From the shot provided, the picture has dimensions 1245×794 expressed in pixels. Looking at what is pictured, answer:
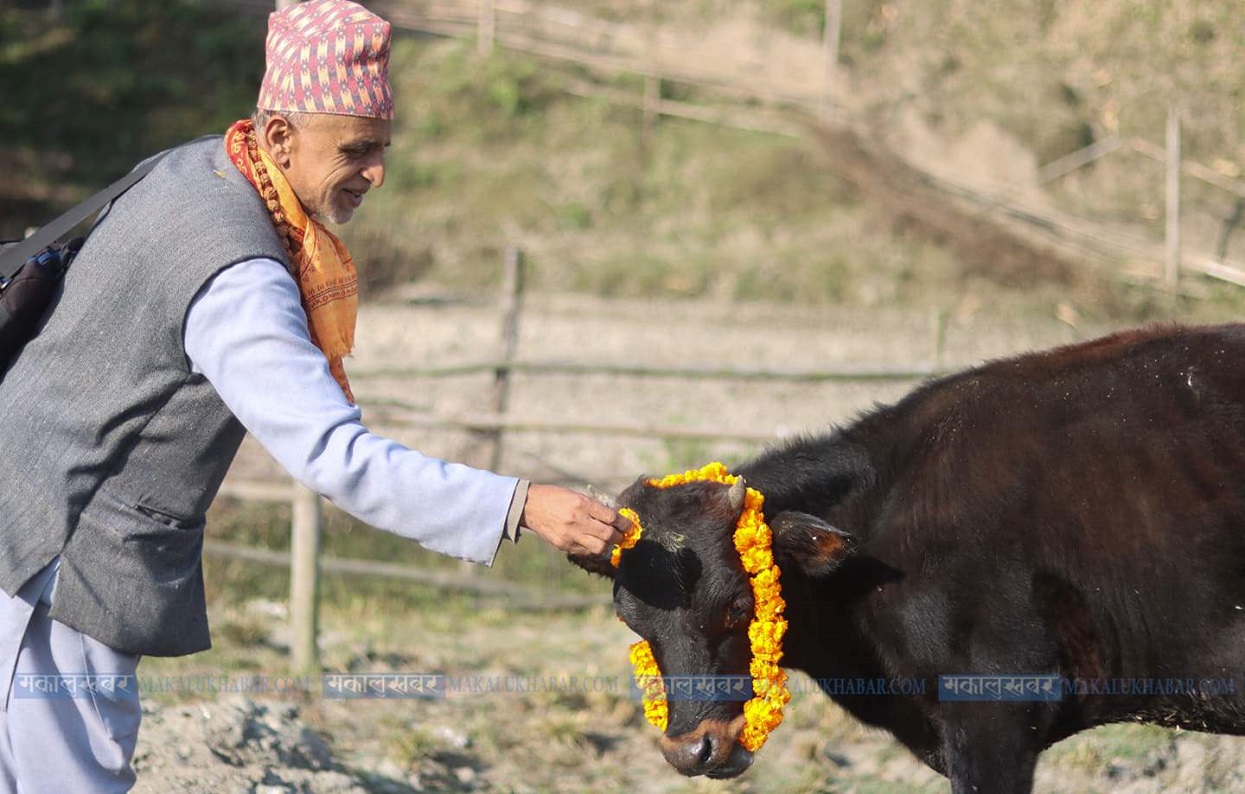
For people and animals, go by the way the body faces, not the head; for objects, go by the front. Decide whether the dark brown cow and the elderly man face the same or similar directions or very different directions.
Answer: very different directions

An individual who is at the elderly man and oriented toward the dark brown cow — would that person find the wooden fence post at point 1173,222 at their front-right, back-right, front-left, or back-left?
front-left

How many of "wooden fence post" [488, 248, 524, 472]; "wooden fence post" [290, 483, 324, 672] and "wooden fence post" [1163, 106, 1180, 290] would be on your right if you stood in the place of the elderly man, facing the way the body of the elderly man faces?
0

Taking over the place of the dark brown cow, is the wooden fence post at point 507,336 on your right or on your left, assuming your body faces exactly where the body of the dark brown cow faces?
on your right

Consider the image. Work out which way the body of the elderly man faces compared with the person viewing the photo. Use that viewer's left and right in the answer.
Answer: facing to the right of the viewer

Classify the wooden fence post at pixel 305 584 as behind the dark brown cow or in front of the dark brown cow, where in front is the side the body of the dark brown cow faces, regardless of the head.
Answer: in front

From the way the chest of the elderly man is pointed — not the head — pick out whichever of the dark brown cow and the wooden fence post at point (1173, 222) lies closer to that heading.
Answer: the dark brown cow

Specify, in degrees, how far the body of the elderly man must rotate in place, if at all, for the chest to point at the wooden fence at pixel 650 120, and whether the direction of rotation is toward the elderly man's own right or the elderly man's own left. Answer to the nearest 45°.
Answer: approximately 90° to the elderly man's own left

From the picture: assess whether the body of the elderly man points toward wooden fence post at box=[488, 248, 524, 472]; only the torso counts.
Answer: no

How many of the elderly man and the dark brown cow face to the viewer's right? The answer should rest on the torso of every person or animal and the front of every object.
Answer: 1

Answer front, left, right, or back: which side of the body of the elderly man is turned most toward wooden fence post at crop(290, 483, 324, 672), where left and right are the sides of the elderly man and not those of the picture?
left

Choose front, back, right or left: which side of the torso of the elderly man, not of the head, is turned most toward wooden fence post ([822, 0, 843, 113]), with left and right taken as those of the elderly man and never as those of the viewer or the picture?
left

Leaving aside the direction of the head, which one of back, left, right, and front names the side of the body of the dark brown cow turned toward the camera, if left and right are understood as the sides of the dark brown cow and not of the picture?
left

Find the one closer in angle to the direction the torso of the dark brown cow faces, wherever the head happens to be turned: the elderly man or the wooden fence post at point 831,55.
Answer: the elderly man
